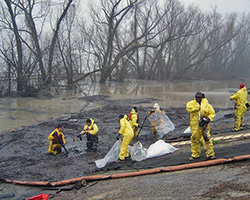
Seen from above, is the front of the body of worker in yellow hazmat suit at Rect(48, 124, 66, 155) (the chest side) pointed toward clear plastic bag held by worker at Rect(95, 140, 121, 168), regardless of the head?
yes

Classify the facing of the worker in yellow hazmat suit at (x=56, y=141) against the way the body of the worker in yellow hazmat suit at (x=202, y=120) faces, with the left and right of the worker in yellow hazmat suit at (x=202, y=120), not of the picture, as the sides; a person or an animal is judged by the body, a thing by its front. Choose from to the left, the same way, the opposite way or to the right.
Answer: to the left

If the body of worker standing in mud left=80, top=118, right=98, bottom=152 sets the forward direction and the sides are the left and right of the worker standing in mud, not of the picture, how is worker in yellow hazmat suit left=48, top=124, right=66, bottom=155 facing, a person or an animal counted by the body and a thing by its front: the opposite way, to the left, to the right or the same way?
to the left

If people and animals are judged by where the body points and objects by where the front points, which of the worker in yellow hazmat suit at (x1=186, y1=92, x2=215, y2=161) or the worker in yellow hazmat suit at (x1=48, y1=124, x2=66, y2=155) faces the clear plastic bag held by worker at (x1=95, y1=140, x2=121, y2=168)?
the worker in yellow hazmat suit at (x1=48, y1=124, x2=66, y2=155)

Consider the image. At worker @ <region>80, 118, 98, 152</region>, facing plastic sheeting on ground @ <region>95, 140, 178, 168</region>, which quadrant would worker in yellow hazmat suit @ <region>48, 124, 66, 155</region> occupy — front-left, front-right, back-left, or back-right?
back-right

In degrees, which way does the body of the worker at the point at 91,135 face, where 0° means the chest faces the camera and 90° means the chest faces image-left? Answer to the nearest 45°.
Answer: approximately 45°

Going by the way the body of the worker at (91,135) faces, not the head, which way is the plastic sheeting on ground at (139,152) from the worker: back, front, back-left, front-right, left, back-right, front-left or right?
left

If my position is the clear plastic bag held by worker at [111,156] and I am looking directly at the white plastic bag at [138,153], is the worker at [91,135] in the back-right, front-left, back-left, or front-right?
back-left

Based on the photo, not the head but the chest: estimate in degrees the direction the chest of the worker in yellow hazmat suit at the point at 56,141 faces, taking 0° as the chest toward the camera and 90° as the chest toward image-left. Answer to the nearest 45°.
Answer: approximately 315°
